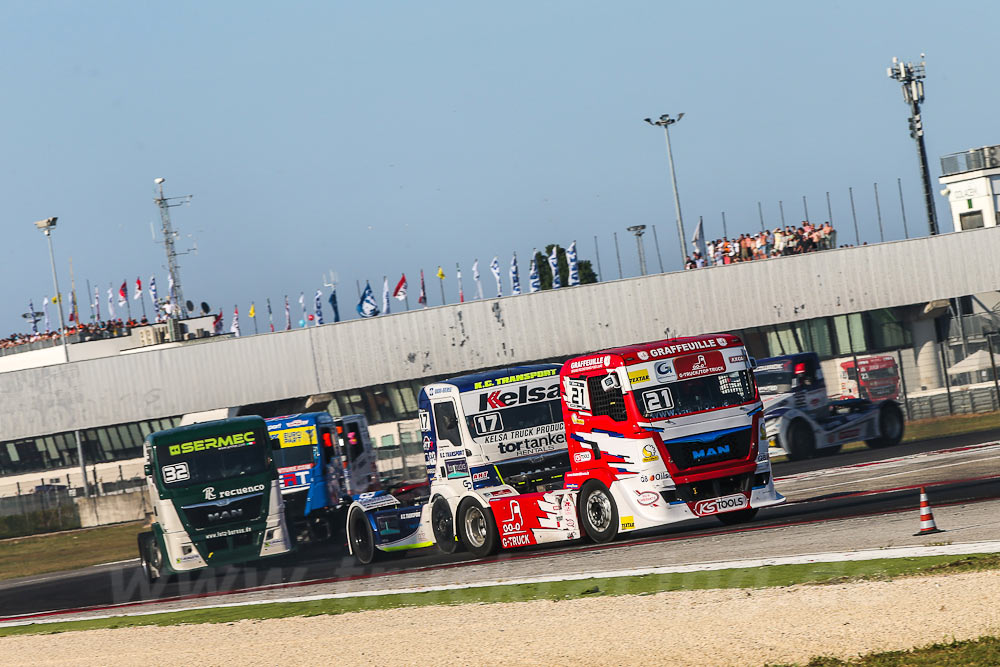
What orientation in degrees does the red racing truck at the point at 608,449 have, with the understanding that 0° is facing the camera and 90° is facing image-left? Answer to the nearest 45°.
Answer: approximately 315°

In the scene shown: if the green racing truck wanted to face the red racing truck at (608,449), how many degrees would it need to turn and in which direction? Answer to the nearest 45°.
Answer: approximately 45° to its left

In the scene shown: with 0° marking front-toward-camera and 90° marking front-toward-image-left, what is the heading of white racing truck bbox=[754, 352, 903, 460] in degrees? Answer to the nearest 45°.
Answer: approximately 45°

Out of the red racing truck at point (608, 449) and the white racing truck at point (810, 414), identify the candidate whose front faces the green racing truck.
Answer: the white racing truck

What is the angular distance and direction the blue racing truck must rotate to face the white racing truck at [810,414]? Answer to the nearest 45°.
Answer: approximately 135° to its left

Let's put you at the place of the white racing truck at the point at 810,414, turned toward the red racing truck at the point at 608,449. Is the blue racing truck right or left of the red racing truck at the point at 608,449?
right

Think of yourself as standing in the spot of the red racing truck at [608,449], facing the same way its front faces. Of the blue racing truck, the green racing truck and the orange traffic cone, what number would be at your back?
2

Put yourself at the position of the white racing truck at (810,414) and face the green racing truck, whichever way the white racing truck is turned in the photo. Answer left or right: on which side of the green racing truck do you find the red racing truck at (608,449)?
left

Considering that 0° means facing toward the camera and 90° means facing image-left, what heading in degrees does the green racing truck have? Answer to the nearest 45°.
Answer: approximately 0°

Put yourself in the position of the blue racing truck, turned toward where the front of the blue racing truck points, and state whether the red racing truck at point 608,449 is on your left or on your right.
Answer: on your left

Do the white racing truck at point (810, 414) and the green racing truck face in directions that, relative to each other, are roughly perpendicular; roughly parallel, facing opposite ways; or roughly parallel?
roughly perpendicular

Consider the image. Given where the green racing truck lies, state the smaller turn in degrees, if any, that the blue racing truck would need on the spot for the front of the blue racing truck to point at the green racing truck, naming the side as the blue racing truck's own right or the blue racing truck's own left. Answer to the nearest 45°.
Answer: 0° — it already faces it

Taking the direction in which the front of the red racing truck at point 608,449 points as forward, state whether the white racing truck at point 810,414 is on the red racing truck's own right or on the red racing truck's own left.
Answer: on the red racing truck's own left
